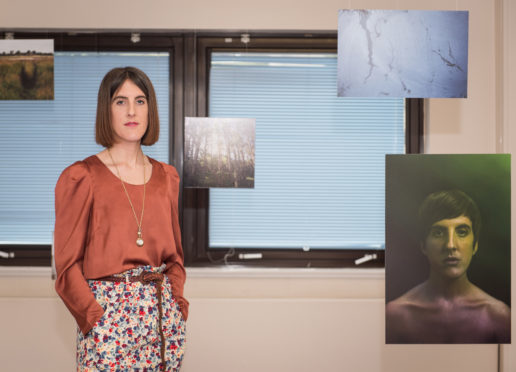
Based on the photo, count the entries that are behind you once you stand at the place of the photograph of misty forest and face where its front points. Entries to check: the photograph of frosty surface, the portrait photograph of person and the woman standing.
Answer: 0

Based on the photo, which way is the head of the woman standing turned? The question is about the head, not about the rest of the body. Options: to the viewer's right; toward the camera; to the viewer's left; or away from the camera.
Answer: toward the camera

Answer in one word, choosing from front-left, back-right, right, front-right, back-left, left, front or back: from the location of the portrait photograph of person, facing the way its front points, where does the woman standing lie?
front-right

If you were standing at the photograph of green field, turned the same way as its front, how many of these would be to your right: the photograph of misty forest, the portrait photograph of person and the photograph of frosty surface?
0

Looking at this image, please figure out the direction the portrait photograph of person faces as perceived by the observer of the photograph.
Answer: facing the viewer

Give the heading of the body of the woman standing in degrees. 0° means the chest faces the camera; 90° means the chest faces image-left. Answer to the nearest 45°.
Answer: approximately 315°

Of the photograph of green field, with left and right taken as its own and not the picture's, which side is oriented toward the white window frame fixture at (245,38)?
left

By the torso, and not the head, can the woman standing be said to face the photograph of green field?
no

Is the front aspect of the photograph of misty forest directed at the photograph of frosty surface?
no

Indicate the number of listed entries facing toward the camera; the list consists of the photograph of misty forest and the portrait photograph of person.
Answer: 2

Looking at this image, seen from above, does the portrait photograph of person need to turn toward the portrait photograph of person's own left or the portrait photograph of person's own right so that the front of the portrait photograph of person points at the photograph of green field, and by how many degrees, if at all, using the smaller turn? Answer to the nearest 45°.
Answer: approximately 90° to the portrait photograph of person's own right

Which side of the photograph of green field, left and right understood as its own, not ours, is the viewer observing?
front

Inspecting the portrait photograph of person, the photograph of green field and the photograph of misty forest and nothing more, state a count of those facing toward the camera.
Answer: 3

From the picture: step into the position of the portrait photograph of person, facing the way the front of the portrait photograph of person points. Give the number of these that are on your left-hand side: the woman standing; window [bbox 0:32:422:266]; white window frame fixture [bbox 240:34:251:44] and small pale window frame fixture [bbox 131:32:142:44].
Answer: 0

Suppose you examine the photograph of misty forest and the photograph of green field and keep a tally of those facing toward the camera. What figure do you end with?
2
